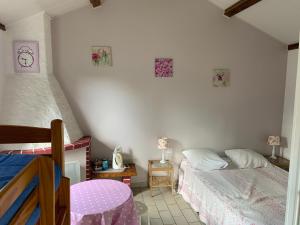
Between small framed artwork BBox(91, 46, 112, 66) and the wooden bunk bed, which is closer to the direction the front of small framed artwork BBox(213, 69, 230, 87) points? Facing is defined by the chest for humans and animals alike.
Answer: the wooden bunk bed

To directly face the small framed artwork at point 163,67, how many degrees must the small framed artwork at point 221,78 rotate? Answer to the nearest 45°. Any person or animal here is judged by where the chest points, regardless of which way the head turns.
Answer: approximately 45° to its right

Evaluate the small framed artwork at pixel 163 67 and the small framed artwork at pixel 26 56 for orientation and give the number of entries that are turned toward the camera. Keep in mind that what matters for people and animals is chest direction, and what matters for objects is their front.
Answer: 2

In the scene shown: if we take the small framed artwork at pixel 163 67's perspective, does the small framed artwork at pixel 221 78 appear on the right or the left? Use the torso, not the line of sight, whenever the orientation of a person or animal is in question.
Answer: on its left

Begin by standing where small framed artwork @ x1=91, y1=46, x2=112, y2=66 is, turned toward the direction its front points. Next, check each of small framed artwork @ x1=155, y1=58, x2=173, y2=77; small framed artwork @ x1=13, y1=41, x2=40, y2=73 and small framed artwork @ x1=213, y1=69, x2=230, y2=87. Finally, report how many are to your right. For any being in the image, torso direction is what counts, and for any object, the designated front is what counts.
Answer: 1

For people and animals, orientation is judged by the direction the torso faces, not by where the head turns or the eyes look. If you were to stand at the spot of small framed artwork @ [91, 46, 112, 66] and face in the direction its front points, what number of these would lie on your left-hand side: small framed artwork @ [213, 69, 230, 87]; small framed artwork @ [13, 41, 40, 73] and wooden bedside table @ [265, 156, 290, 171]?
2
